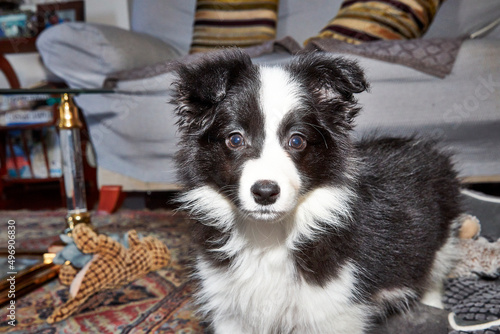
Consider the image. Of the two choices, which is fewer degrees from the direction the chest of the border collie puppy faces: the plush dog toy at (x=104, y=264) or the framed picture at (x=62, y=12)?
the plush dog toy

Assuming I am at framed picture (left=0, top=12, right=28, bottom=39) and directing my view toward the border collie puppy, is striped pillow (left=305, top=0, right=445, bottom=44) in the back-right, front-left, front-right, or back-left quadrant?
front-left

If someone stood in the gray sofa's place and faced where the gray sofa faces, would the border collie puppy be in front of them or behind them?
in front

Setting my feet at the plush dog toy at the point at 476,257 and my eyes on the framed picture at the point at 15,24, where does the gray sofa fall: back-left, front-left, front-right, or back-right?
front-right

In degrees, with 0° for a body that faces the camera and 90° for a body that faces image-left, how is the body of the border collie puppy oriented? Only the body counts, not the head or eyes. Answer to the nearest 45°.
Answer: approximately 45°

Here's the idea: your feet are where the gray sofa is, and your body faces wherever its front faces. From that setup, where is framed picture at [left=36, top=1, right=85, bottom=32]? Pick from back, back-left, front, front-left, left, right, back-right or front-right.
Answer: back-right

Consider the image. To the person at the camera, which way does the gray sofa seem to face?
facing the viewer

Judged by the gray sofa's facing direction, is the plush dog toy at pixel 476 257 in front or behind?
in front

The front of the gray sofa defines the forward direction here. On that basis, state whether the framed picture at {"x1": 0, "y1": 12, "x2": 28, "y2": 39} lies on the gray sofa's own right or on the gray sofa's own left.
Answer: on the gray sofa's own right

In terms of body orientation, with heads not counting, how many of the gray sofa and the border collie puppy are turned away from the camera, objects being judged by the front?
0

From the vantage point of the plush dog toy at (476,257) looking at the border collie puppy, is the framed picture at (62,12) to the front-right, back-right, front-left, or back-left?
front-right

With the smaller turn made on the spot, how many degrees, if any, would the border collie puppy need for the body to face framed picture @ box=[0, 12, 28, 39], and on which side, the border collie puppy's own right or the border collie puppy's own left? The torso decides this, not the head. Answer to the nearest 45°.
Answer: approximately 90° to the border collie puppy's own right

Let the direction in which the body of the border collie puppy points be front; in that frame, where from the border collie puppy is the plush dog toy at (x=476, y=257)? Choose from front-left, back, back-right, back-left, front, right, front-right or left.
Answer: back
